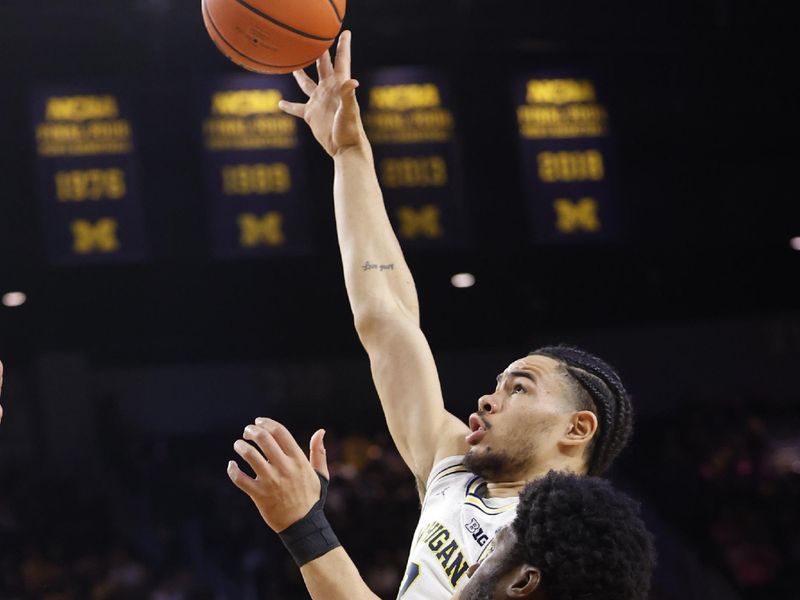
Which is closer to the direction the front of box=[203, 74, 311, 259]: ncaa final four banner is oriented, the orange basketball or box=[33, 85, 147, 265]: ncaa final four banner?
the orange basketball

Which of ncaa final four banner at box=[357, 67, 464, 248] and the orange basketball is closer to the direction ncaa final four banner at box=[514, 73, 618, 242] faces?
the orange basketball

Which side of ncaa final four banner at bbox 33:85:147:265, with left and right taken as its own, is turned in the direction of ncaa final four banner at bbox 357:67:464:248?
left

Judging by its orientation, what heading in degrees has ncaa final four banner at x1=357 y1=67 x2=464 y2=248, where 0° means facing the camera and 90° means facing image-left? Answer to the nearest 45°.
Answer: approximately 0°

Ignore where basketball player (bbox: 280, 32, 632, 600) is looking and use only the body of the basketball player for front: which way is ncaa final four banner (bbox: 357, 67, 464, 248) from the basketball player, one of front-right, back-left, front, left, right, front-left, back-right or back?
back-right

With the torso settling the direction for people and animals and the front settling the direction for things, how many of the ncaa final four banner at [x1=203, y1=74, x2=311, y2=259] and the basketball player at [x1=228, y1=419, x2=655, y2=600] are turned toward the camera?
1

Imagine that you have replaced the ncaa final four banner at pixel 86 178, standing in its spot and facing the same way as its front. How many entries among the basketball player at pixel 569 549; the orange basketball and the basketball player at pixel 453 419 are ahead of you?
3

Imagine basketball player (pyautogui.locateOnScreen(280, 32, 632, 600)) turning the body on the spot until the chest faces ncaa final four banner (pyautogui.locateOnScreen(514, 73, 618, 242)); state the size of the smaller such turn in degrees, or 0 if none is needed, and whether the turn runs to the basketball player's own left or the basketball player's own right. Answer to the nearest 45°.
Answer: approximately 135° to the basketball player's own right
